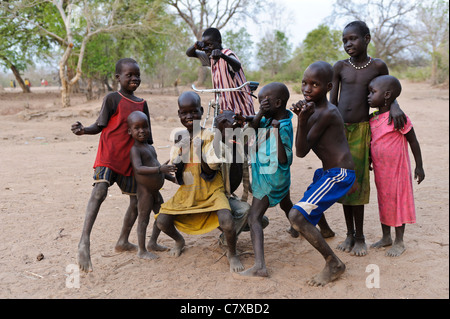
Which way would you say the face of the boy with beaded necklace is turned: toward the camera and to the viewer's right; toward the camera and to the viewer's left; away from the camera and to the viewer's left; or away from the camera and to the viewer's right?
toward the camera and to the viewer's left

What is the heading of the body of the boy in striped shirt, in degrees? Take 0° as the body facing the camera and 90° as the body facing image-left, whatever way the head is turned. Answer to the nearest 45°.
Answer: approximately 45°

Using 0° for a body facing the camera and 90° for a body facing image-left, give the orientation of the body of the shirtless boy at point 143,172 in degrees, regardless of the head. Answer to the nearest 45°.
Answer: approximately 315°

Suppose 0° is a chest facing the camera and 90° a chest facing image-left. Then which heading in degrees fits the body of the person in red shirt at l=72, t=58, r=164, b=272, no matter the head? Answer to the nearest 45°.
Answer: approximately 315°

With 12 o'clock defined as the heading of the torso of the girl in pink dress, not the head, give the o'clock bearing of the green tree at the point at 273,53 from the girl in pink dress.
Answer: The green tree is roughly at 4 o'clock from the girl in pink dress.

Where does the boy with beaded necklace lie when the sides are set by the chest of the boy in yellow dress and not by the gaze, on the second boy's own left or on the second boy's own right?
on the second boy's own left

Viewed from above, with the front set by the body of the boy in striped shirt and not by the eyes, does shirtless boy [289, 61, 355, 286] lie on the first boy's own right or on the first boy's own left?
on the first boy's own left

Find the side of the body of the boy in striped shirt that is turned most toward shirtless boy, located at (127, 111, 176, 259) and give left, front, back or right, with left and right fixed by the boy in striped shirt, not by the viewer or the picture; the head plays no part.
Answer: front

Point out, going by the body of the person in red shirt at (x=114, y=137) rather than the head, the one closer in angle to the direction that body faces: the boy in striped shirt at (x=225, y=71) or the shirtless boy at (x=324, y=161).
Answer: the shirtless boy
